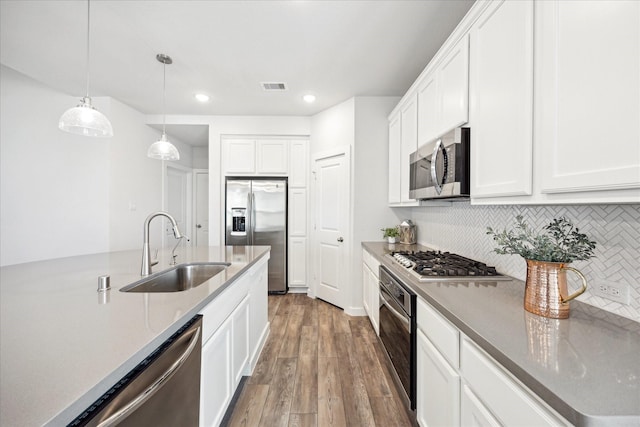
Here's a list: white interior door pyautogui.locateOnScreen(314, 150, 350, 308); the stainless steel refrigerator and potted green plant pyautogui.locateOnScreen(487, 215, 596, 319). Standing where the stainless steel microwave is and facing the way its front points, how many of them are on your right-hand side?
2

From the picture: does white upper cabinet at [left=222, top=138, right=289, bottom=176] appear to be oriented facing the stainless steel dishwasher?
yes

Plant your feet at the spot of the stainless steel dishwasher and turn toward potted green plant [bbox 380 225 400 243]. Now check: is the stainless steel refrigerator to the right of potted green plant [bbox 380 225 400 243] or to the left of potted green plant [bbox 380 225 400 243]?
left

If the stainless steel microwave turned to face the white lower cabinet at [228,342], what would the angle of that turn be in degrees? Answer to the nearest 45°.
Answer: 0° — it already faces it

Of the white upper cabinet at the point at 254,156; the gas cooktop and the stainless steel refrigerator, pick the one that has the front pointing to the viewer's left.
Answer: the gas cooktop

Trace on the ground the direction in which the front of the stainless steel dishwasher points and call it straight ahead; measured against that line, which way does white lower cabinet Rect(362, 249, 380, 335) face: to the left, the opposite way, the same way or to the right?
the opposite way

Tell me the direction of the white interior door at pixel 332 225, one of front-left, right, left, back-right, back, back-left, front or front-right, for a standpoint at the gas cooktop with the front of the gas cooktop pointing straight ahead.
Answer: front-right

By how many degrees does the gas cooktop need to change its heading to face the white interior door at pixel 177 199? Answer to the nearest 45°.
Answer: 0° — it already faces it

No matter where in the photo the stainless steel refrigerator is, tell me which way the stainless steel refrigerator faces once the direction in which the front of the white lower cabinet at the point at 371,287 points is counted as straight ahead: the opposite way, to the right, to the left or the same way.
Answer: to the left

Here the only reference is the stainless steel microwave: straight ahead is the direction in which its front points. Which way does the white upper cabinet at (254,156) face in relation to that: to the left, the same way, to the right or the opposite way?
to the left

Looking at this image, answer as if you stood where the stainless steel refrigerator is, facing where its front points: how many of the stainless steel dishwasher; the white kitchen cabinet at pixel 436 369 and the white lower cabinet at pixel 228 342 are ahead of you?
3

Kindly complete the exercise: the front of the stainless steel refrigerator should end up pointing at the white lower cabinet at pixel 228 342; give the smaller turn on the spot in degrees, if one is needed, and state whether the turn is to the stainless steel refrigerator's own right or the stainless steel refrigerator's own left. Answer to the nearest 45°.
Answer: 0° — it already faces it

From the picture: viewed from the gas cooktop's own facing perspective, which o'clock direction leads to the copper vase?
The copper vase is roughly at 8 o'clock from the gas cooktop.

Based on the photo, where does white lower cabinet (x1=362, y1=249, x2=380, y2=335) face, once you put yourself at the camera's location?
facing to the left of the viewer

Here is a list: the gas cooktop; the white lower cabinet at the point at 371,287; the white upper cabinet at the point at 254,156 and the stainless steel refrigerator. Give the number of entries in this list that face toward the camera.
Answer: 2

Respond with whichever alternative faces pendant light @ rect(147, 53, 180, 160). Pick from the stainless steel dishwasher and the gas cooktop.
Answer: the gas cooktop

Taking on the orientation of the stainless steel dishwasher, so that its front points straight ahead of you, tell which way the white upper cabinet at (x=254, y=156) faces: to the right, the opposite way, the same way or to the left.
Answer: to the right
